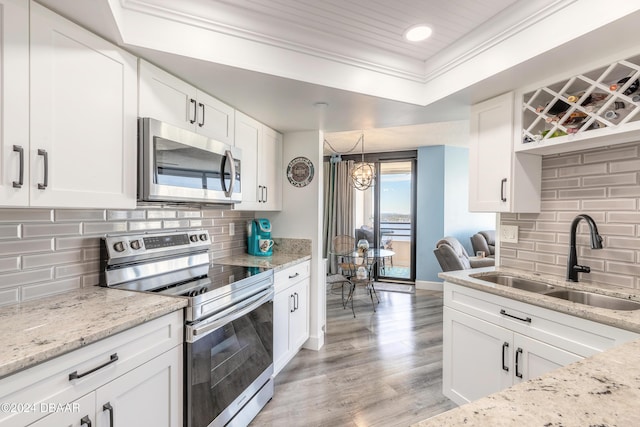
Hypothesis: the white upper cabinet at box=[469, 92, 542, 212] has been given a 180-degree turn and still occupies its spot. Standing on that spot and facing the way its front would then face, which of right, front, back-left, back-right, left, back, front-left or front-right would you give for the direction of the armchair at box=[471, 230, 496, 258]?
front-left

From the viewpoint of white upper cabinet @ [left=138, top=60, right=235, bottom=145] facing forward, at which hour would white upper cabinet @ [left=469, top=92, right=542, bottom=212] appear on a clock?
white upper cabinet @ [left=469, top=92, right=542, bottom=212] is roughly at 11 o'clock from white upper cabinet @ [left=138, top=60, right=235, bottom=145].

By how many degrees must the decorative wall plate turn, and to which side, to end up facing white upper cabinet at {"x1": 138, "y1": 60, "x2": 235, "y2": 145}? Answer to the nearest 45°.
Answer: approximately 45° to its right

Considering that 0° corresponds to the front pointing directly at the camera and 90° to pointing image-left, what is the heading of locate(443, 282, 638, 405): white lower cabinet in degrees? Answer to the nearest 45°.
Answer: approximately 45°

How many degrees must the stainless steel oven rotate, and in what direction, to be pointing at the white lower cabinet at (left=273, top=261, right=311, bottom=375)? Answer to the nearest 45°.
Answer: approximately 90° to its left
